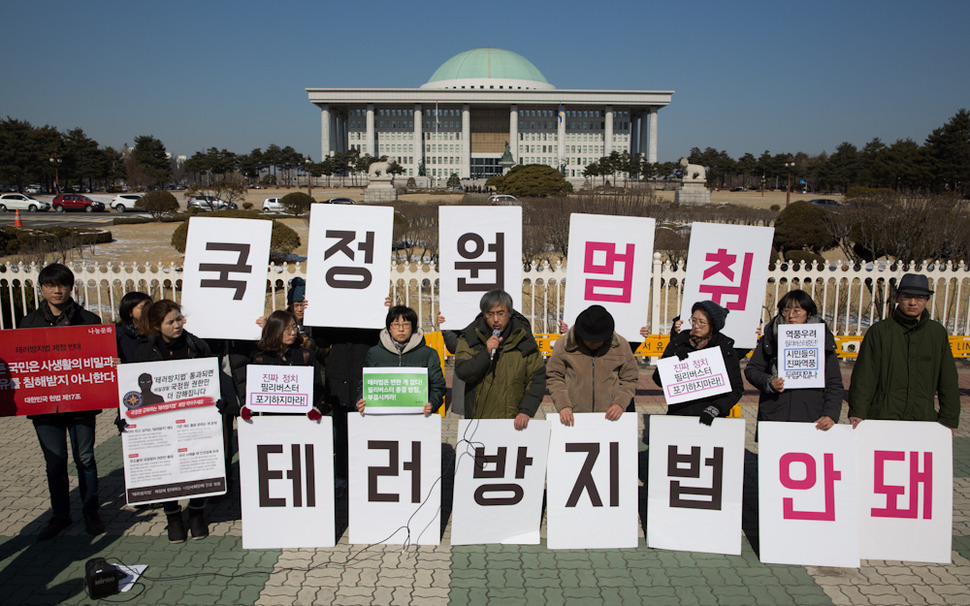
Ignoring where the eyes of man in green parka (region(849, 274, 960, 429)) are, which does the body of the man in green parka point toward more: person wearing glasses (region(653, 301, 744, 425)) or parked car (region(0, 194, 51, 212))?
the person wearing glasses

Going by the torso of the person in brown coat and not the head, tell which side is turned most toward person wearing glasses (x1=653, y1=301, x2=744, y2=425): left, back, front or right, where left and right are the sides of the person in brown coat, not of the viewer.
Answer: left

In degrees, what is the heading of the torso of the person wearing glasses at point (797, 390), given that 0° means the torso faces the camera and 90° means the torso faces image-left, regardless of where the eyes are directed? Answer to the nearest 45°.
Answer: approximately 0°

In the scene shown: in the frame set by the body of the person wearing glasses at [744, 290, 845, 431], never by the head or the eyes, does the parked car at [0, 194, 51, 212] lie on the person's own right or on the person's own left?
on the person's own right
